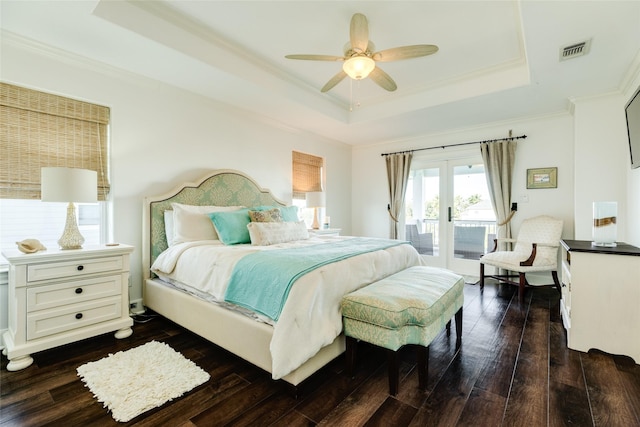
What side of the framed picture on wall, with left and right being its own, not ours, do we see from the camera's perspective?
front

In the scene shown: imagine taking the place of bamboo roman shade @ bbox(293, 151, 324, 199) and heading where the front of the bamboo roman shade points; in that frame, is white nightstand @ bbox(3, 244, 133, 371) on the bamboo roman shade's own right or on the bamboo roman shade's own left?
on the bamboo roman shade's own right

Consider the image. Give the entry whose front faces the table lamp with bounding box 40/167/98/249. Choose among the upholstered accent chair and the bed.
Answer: the upholstered accent chair

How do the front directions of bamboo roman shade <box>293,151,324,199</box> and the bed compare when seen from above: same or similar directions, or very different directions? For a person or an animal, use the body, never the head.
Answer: same or similar directions

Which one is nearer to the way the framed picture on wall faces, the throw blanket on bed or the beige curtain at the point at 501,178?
the throw blanket on bed

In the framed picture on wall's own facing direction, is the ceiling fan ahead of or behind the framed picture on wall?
ahead

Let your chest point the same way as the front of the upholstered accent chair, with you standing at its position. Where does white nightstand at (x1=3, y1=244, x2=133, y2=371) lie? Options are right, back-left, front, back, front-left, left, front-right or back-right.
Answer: front

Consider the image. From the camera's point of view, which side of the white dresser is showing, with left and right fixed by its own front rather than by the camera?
left

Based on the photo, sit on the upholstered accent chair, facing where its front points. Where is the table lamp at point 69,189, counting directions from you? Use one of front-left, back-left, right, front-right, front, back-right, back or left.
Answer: front

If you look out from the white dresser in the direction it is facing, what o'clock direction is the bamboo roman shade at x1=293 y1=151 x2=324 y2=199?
The bamboo roman shade is roughly at 12 o'clock from the white dresser.

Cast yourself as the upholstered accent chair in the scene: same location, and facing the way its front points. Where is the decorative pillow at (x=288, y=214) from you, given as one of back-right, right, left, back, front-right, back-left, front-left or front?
front

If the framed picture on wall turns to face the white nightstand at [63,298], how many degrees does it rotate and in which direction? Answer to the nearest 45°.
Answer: approximately 45° to its right

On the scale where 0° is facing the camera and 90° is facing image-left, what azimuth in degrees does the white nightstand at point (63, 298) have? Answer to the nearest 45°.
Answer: approximately 315°

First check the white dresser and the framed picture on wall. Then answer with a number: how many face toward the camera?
1

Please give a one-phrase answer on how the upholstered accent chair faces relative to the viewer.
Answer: facing the viewer and to the left of the viewer

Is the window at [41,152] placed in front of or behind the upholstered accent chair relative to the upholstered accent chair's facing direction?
in front

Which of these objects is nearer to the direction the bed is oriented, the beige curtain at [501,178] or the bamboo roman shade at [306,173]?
the beige curtain
